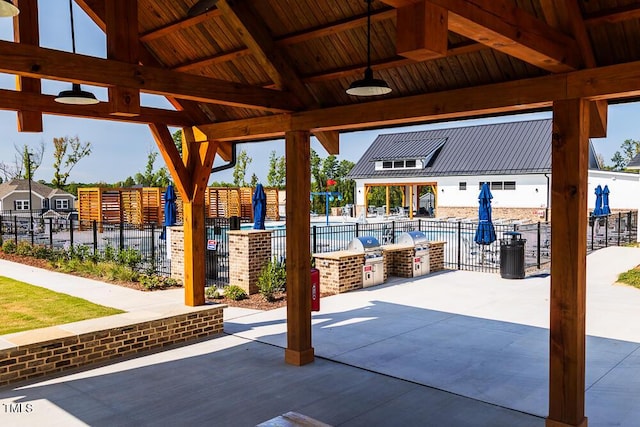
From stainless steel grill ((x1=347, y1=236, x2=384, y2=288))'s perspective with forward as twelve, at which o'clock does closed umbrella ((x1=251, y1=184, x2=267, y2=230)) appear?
The closed umbrella is roughly at 5 o'clock from the stainless steel grill.

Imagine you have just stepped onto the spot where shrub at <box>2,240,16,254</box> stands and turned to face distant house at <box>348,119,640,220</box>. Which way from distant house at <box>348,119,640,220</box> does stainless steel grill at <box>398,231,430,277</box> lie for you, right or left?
right

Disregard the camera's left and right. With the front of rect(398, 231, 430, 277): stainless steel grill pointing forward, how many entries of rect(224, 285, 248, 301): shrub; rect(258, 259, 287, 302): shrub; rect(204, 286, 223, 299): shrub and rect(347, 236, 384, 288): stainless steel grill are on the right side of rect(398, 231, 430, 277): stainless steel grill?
4

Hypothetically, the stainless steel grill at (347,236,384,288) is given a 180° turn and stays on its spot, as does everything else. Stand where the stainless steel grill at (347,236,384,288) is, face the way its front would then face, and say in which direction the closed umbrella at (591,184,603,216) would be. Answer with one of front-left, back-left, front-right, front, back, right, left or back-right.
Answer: right

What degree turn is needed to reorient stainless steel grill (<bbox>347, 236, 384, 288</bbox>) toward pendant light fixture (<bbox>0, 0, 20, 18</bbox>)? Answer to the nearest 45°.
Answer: approximately 45° to its right

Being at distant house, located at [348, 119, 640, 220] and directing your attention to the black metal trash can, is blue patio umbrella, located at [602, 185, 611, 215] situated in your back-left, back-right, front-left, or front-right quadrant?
front-left

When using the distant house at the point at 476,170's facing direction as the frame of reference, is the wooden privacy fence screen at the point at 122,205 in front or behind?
in front

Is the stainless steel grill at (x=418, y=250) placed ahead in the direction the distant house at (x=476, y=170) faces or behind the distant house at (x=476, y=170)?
ahead

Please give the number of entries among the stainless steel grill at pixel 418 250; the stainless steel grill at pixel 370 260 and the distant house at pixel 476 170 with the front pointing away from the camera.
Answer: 0

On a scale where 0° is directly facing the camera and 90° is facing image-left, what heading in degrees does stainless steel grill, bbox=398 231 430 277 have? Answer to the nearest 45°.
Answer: approximately 315°

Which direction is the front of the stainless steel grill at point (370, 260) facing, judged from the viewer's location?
facing the viewer and to the right of the viewer

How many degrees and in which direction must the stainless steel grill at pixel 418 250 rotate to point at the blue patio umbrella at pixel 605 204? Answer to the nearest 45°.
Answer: approximately 90° to its left

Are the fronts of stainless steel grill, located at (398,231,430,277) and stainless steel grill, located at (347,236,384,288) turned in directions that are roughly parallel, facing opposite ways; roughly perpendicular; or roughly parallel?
roughly parallel

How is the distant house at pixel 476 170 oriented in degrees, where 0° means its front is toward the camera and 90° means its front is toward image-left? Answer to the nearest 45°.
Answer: approximately 45°

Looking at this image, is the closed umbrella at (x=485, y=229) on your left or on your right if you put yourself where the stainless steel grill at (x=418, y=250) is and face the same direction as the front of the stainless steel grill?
on your left

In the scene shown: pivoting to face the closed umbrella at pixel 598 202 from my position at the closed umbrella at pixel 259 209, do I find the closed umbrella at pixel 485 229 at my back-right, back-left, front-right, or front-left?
front-right
